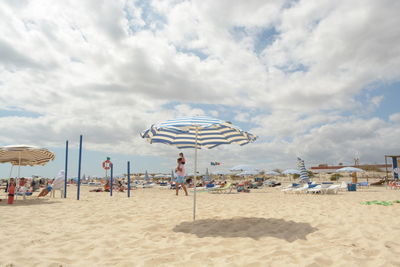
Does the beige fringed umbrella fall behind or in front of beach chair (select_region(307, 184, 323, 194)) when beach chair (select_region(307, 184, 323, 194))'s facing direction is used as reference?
in front

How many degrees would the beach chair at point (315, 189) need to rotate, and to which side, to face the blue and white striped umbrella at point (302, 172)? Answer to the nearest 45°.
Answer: approximately 90° to its right

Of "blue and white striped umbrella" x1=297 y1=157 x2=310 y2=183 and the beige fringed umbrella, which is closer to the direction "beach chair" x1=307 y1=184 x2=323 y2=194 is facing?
the beige fringed umbrella

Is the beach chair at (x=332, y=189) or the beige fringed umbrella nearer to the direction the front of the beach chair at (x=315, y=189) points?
the beige fringed umbrella
